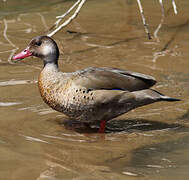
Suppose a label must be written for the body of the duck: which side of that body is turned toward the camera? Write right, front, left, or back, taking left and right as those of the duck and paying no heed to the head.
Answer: left
